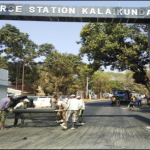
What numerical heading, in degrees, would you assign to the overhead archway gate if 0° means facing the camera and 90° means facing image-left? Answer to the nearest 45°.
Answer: approximately 0°

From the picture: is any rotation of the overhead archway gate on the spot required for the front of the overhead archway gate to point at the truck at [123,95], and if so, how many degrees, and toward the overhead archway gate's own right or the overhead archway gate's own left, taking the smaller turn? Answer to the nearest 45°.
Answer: approximately 180°

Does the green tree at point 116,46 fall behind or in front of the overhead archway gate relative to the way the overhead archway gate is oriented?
behind
